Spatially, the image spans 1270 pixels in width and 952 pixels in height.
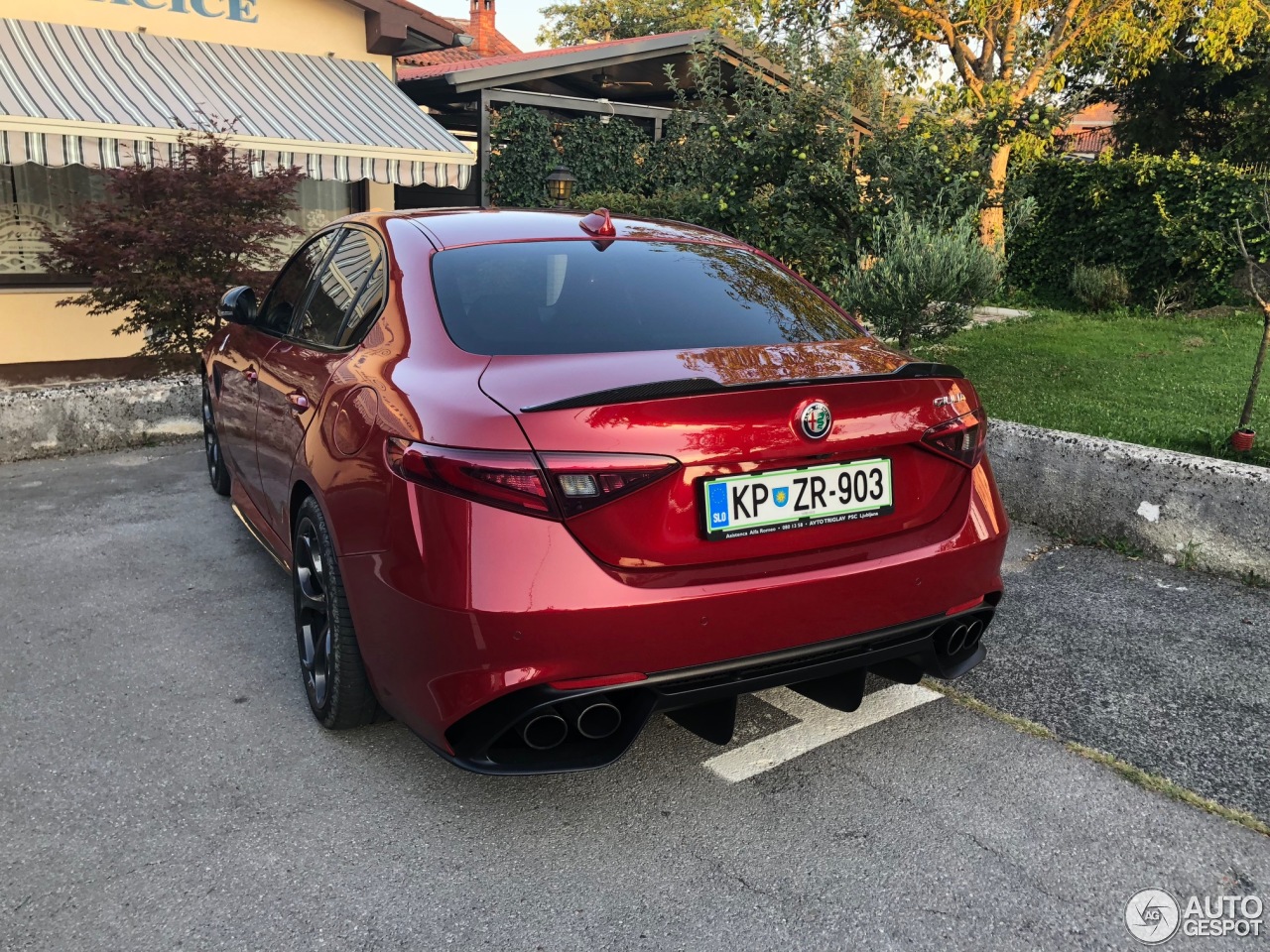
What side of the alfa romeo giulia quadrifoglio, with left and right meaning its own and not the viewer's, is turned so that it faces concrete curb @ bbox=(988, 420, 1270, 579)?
right

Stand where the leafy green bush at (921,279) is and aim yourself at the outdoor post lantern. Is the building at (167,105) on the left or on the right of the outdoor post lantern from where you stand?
left

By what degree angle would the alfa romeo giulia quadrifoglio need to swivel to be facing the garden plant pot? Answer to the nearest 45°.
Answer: approximately 90° to its right

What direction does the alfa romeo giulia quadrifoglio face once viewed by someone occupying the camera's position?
facing away from the viewer and to the left of the viewer

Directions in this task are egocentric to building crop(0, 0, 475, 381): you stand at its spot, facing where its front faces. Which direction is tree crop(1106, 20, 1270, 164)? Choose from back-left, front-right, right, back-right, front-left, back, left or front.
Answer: front-left

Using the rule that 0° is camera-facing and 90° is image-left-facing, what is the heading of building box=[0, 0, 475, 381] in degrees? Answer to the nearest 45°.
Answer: approximately 315°

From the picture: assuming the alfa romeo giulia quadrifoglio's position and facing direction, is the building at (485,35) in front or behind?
in front

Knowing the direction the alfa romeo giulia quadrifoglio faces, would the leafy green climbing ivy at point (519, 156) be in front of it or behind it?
in front

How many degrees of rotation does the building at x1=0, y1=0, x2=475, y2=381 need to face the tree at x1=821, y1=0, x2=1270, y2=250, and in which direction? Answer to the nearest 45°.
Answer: approximately 45° to its left

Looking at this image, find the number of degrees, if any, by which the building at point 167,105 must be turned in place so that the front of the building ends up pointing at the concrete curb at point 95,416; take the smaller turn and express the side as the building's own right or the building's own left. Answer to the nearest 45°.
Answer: approximately 45° to the building's own right

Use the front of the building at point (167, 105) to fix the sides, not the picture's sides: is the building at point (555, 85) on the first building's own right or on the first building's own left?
on the first building's own left

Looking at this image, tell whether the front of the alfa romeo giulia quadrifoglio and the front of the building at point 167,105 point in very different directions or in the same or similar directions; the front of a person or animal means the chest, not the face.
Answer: very different directions

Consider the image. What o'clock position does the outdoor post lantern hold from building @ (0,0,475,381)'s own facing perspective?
The outdoor post lantern is roughly at 10 o'clock from the building.
